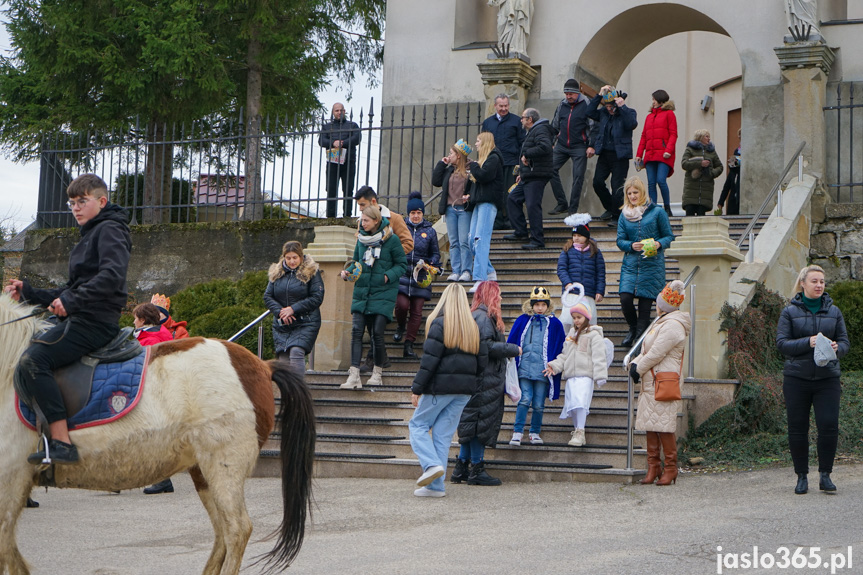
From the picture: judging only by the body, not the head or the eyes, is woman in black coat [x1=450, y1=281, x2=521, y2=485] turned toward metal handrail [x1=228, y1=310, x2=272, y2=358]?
no

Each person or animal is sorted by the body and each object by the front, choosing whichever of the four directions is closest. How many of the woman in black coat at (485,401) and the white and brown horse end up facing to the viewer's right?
1

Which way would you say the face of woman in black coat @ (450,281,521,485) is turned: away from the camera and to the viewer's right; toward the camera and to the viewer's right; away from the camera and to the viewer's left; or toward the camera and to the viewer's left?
away from the camera and to the viewer's right

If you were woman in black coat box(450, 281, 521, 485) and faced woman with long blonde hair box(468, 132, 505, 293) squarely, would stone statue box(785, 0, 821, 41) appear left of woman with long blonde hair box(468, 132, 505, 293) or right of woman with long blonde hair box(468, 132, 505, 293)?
right

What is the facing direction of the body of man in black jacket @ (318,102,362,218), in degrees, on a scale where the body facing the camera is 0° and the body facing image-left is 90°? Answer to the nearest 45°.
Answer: approximately 0°

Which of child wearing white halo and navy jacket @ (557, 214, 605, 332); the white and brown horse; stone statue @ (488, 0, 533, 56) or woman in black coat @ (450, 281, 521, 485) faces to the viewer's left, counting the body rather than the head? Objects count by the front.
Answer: the white and brown horse

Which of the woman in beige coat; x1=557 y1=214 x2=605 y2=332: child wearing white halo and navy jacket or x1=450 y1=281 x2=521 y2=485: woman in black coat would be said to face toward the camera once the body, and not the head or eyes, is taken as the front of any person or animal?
the child wearing white halo and navy jacket

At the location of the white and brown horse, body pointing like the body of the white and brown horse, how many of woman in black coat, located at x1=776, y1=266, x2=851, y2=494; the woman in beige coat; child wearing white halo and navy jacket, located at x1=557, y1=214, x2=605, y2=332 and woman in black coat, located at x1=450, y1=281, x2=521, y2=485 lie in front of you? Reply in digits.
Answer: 0

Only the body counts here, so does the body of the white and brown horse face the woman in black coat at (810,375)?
no

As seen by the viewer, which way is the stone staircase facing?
toward the camera

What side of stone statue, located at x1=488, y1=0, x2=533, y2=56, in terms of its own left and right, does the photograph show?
front

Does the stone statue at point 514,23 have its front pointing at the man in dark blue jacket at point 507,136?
yes

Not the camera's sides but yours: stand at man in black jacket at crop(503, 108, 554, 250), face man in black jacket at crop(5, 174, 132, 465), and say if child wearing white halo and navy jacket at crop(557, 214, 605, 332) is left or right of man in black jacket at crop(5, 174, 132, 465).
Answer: left

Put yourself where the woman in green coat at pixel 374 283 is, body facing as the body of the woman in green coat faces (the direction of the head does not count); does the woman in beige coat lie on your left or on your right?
on your left

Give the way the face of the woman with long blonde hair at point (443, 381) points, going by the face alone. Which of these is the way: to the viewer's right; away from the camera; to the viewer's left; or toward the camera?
away from the camera
